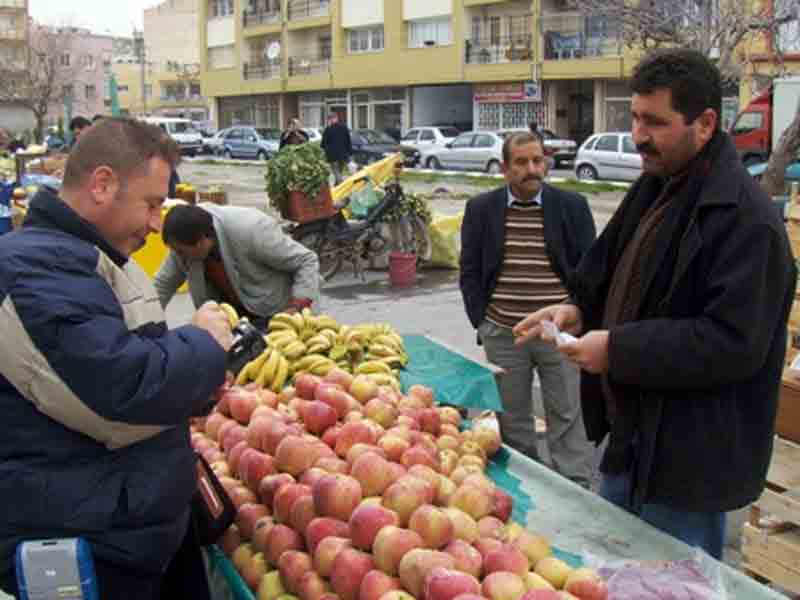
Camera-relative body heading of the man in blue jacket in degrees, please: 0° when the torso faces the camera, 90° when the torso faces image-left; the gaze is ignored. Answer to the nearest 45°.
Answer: approximately 270°

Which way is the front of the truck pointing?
to the viewer's left

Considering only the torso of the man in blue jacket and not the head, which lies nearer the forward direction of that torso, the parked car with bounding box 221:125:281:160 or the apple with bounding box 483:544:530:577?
the apple

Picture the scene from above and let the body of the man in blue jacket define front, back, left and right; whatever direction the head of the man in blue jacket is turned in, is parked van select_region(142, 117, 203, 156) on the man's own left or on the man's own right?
on the man's own left
